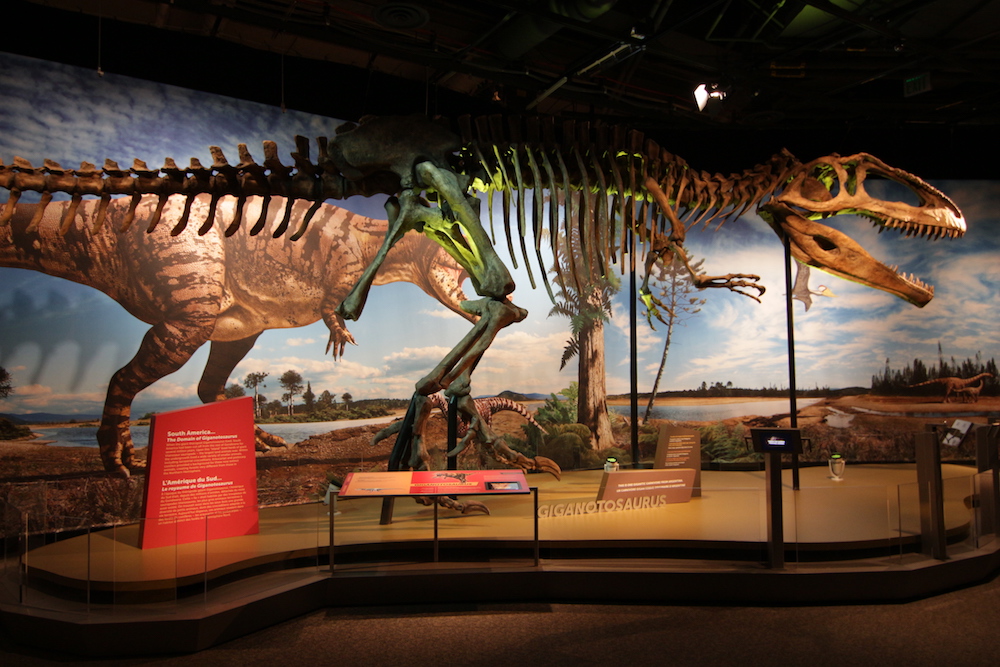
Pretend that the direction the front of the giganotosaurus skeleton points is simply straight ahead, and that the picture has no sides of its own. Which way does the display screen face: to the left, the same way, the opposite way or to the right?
to the right

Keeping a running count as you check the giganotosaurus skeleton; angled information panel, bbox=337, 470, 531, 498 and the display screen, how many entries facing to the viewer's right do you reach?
1

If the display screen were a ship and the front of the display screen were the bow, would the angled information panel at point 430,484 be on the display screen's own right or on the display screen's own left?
on the display screen's own right

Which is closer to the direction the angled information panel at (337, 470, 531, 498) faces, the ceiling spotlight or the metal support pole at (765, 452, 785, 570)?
the metal support pole

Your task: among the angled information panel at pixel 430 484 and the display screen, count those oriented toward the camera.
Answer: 2

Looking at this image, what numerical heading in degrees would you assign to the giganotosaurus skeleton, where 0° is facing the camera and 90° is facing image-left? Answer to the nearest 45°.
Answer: approximately 270°

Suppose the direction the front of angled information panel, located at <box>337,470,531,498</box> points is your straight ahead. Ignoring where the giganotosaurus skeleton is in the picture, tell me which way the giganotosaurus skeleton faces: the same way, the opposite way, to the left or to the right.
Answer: to the left

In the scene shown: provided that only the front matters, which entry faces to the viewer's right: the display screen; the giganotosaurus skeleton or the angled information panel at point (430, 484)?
the giganotosaurus skeleton

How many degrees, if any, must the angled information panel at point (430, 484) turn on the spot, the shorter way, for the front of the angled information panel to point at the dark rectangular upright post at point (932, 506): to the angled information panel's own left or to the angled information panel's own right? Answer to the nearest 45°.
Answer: approximately 90° to the angled information panel's own left

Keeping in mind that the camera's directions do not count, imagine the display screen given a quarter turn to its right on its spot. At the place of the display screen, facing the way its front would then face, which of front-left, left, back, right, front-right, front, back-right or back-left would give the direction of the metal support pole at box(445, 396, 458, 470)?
front

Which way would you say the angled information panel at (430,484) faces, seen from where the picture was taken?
facing the viewer
